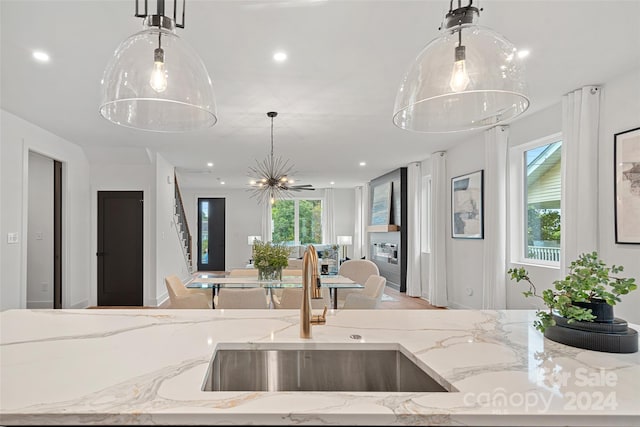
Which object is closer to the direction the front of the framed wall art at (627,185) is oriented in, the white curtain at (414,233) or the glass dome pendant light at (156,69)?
the glass dome pendant light

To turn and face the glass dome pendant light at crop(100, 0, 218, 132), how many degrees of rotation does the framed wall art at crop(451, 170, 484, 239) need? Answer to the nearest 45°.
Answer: approximately 45° to its left

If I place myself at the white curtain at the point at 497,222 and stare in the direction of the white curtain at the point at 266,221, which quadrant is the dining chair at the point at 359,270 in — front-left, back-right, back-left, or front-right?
front-left

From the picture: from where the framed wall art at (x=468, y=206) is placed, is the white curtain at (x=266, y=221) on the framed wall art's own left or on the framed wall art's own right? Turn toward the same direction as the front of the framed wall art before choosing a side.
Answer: on the framed wall art's own right

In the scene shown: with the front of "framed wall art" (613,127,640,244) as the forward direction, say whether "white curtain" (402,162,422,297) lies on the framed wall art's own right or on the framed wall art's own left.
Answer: on the framed wall art's own right

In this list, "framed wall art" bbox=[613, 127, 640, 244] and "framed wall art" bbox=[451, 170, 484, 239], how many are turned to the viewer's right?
0

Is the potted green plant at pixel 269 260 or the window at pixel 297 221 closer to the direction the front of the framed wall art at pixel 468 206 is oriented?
the potted green plant

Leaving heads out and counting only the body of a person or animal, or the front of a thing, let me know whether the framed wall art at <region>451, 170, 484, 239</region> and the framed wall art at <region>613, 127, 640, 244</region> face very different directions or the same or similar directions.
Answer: same or similar directions

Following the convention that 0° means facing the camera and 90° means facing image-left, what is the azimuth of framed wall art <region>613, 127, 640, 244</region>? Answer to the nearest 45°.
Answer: approximately 45°

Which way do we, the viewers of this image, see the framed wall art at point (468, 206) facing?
facing the viewer and to the left of the viewer
